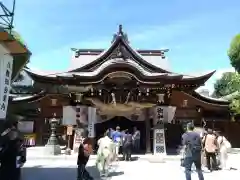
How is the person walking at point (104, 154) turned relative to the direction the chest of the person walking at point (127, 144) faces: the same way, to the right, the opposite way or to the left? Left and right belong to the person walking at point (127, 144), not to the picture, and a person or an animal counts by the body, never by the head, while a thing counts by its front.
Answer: the same way

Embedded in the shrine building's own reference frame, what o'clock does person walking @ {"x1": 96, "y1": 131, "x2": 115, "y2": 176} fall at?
The person walking is roughly at 12 o'clock from the shrine building.

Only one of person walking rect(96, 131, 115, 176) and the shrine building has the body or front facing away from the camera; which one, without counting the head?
the person walking

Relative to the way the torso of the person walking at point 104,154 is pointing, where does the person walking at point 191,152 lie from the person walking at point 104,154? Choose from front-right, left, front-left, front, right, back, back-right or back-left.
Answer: back-right

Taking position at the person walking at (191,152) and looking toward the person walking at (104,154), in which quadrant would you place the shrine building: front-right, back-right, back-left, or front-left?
front-right

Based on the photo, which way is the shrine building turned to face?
toward the camera

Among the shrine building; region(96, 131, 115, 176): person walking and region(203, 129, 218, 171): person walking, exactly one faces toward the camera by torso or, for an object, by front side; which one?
the shrine building

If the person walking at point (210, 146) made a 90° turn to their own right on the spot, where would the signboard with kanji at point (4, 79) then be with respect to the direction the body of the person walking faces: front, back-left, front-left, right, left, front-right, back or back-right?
back-right

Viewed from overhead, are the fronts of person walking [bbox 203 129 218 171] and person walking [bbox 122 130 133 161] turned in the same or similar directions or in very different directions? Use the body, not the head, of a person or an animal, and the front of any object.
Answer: same or similar directions

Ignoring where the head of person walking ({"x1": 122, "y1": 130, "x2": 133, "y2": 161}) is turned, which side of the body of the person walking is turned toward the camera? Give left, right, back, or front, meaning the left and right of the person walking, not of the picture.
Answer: back

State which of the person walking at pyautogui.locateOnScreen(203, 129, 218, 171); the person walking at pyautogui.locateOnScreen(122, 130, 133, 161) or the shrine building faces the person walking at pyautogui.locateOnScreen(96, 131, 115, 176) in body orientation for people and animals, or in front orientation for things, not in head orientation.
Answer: the shrine building

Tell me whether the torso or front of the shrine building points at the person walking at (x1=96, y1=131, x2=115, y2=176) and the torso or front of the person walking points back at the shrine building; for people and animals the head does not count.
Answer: yes

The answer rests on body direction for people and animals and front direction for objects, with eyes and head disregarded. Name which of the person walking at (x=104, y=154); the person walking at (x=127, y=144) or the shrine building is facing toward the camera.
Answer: the shrine building
